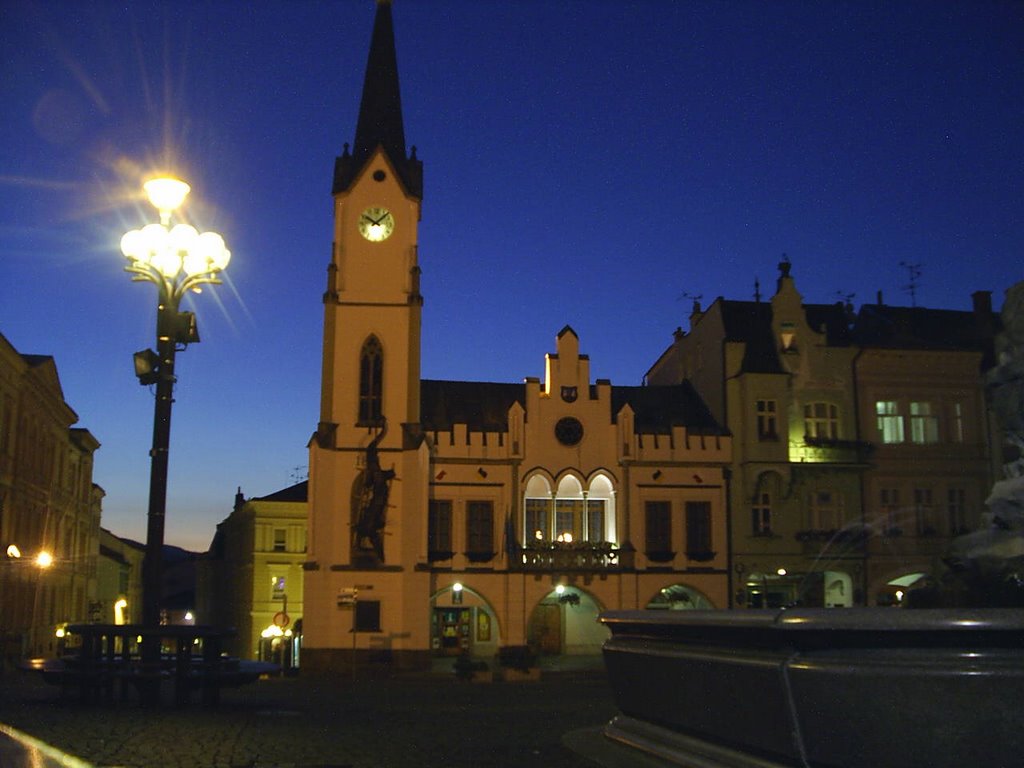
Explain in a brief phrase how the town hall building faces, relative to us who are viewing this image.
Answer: facing the viewer

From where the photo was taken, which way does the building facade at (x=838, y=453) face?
toward the camera

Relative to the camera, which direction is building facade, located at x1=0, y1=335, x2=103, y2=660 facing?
to the viewer's right

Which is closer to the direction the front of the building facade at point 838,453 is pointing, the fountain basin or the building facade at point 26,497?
the fountain basin

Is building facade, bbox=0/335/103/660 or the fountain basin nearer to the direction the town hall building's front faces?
the fountain basin

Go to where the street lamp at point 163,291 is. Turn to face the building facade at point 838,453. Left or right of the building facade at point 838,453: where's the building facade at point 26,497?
left

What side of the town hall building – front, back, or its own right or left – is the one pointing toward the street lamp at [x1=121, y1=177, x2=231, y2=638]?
front

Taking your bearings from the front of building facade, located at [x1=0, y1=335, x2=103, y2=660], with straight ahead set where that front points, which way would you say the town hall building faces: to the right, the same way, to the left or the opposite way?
to the right

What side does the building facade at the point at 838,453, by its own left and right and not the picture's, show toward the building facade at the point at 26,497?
right

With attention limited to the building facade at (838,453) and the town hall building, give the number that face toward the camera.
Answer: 2

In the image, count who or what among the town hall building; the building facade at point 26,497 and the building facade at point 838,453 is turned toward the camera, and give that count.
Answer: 2

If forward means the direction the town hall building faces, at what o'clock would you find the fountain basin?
The fountain basin is roughly at 12 o'clock from the town hall building.

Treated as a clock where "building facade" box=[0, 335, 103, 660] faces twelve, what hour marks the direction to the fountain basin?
The fountain basin is roughly at 3 o'clock from the building facade.

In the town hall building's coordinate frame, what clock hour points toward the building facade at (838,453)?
The building facade is roughly at 9 o'clock from the town hall building.
